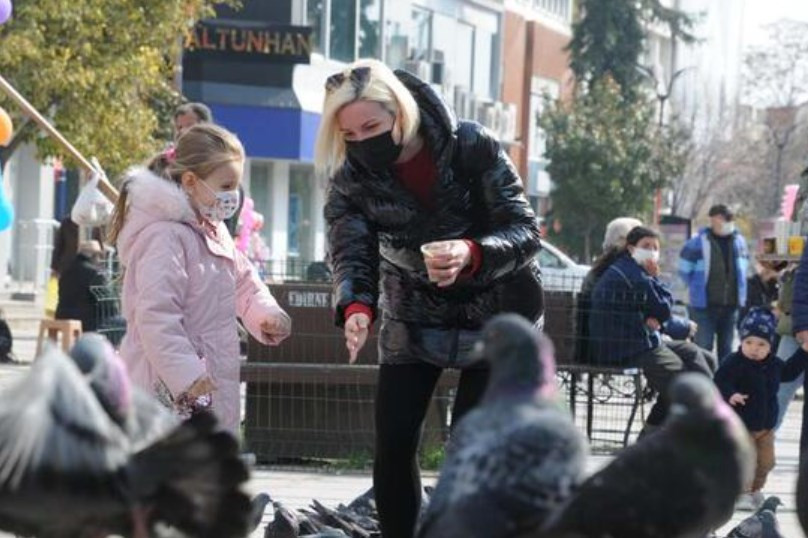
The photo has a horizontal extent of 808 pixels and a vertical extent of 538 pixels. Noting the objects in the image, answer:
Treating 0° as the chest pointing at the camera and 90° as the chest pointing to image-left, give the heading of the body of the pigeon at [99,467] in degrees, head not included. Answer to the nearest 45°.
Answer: approximately 135°

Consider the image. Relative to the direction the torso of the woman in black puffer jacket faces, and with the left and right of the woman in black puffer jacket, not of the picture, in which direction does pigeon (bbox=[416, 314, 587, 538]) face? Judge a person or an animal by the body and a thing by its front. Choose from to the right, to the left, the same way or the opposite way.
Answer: the opposite way

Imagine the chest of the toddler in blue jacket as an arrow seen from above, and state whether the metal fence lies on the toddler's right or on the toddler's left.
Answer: on the toddler's right

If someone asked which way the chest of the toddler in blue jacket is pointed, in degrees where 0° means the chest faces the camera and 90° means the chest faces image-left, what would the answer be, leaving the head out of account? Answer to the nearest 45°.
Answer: approximately 0°

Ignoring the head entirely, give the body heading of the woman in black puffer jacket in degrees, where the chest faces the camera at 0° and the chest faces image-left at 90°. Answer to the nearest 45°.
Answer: approximately 45°
